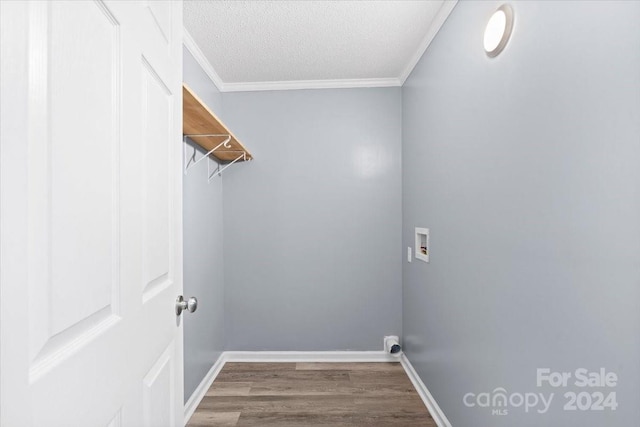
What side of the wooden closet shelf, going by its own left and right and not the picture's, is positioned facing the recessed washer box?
front

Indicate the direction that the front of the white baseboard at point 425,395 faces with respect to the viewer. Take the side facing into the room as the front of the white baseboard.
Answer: facing to the left of the viewer

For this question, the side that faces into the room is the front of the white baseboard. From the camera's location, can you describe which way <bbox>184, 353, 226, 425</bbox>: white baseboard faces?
facing to the right of the viewer

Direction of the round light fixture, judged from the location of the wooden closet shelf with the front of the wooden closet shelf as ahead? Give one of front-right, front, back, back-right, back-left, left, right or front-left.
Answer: front-right

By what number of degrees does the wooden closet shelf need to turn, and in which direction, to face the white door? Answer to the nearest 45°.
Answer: approximately 90° to its right

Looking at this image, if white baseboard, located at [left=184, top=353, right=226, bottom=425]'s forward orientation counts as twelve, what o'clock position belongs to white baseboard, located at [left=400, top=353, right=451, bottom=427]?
white baseboard, located at [left=400, top=353, right=451, bottom=427] is roughly at 1 o'clock from white baseboard, located at [left=184, top=353, right=226, bottom=425].

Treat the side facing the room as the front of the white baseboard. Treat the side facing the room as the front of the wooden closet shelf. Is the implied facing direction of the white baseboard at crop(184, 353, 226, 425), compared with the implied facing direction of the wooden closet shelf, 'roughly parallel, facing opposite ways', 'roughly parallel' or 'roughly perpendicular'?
roughly parallel

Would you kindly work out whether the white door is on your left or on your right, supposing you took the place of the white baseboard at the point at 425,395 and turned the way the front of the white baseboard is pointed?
on your left

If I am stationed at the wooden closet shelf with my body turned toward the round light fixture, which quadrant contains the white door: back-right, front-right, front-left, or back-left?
front-right

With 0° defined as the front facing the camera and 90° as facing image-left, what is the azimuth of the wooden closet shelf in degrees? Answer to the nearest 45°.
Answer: approximately 270°

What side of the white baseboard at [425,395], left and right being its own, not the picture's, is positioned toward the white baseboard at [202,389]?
front

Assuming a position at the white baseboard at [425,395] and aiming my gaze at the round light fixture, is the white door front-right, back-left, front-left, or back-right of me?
front-right

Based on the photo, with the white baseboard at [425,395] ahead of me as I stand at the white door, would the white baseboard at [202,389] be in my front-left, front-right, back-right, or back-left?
front-left
